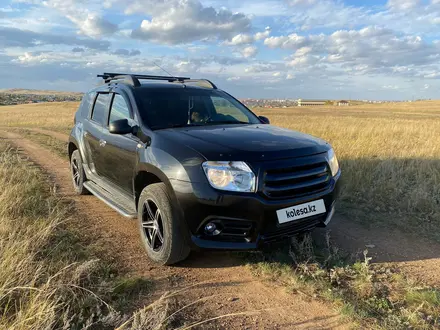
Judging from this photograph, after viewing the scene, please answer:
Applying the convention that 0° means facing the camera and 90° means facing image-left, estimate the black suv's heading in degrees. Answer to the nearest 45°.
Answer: approximately 315°
